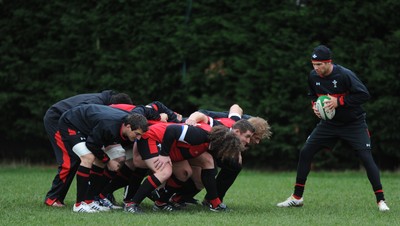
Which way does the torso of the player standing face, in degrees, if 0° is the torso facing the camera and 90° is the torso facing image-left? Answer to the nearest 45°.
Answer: approximately 45°
